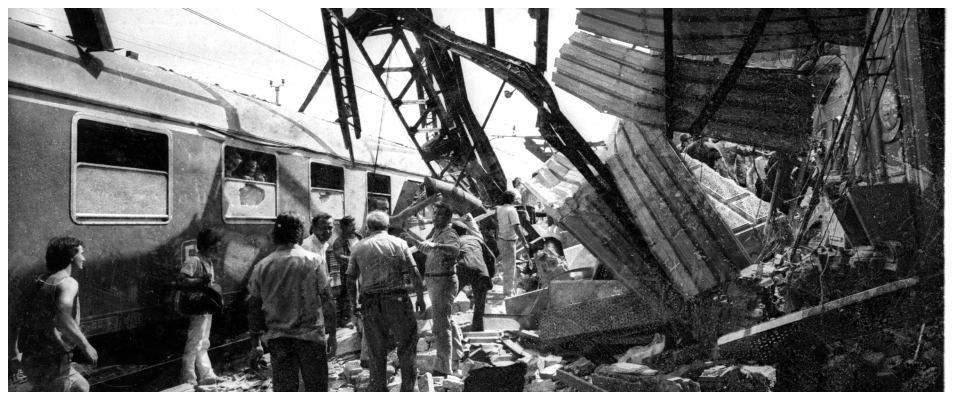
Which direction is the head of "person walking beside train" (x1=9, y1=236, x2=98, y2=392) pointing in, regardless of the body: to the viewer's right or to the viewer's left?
to the viewer's right

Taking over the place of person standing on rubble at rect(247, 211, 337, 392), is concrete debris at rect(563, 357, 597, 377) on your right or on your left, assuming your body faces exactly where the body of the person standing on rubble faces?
on your right

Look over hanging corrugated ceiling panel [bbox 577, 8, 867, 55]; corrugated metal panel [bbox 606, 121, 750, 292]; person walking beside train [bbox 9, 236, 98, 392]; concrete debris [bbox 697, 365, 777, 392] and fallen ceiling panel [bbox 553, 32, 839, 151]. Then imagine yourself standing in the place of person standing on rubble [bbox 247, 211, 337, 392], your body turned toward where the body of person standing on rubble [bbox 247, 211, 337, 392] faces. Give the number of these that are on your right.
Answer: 4

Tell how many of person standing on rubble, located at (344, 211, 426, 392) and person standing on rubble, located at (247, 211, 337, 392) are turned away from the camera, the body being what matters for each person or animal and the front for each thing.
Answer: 2

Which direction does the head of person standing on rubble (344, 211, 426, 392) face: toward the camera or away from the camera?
away from the camera

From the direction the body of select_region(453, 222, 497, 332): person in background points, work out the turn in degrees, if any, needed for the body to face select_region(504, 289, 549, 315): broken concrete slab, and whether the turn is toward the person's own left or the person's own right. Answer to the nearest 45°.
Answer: approximately 90° to the person's own right

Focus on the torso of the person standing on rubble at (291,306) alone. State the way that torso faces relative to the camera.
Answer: away from the camera

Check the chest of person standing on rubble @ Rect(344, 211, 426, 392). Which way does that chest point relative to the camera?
away from the camera

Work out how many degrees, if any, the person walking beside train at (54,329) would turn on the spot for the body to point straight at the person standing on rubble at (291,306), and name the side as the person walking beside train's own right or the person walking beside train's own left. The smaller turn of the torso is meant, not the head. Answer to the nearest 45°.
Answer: approximately 90° to the person walking beside train's own right

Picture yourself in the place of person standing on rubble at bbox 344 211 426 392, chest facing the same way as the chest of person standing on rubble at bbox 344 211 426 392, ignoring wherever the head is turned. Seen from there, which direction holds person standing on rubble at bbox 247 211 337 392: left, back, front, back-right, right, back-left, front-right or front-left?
back-left

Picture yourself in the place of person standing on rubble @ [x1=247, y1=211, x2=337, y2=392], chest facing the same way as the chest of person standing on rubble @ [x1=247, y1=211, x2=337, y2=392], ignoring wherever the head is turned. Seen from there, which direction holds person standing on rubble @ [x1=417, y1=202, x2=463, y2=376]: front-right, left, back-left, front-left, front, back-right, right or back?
front-right

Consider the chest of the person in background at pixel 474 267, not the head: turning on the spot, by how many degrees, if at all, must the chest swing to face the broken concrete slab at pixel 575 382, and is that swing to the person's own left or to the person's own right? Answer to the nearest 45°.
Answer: approximately 180°
